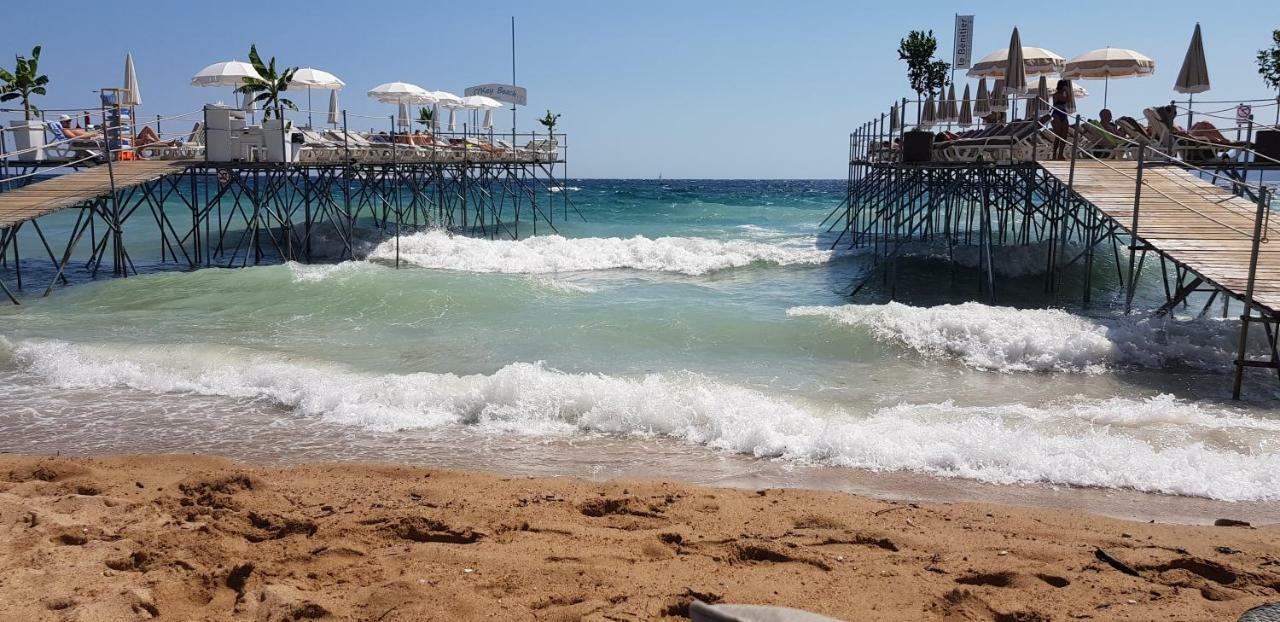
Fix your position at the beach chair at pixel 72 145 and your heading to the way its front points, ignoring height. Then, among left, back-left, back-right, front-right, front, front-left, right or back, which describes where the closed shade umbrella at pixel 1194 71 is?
front-right

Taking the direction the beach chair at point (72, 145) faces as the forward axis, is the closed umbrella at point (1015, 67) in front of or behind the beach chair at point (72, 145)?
in front

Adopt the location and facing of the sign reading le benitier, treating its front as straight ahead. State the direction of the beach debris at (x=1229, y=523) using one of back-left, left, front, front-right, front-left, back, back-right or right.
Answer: front

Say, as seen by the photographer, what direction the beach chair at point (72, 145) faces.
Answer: facing to the right of the viewer

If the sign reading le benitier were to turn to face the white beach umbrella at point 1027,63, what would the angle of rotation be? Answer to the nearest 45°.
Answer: approximately 45° to its left

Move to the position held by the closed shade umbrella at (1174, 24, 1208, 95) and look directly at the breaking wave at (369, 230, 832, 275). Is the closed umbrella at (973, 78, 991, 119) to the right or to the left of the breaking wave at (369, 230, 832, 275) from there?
right

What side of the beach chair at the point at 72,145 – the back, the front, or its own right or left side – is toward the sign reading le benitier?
front

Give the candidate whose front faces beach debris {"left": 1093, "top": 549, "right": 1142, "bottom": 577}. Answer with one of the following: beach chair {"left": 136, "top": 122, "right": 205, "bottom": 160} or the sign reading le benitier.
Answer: the sign reading le benitier

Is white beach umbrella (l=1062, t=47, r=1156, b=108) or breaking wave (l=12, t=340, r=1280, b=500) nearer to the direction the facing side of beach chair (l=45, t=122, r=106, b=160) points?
the white beach umbrella

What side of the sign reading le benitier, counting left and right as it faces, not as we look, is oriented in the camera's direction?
front

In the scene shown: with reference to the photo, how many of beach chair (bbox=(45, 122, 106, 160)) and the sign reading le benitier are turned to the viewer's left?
0

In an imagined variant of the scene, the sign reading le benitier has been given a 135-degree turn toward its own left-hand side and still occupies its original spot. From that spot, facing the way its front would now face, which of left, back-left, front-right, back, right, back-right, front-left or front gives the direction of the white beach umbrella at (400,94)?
back-left
